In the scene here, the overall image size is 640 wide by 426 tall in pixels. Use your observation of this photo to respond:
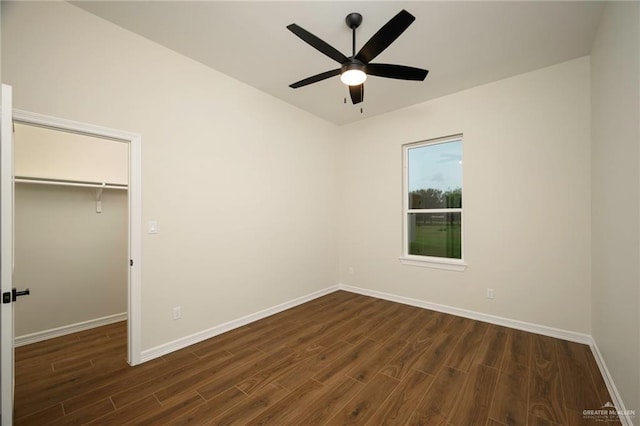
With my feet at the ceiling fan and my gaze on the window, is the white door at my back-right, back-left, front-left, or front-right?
back-left

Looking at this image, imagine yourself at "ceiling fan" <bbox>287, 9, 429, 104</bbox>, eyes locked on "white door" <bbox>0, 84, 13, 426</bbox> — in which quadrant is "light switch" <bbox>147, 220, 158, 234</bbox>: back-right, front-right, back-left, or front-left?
front-right

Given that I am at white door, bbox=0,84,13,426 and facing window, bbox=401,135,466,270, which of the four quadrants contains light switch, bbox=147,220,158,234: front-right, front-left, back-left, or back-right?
front-left

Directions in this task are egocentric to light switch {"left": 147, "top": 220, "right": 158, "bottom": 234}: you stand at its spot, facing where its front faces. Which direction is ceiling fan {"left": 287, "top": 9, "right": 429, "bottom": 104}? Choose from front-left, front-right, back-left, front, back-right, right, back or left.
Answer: front-left

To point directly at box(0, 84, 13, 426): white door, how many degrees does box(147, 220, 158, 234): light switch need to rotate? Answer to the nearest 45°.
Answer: approximately 45° to its right

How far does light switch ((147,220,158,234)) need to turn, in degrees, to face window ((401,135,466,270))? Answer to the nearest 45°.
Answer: approximately 90° to its left

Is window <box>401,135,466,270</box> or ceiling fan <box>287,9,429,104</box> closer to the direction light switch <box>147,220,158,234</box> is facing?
the ceiling fan
